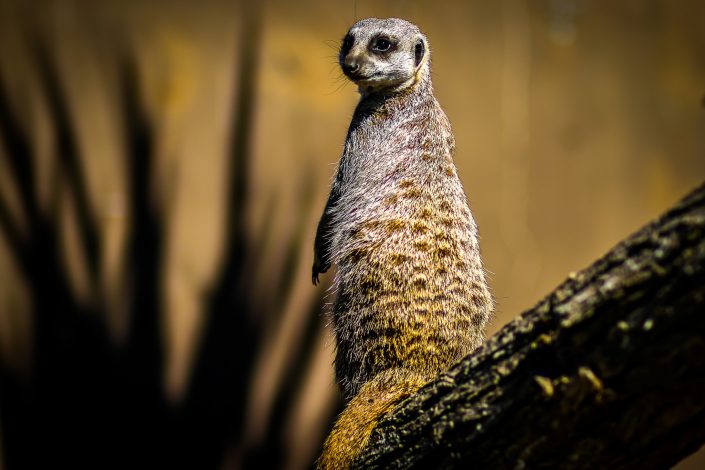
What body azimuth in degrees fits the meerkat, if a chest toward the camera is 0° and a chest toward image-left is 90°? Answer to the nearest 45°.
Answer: approximately 135°
